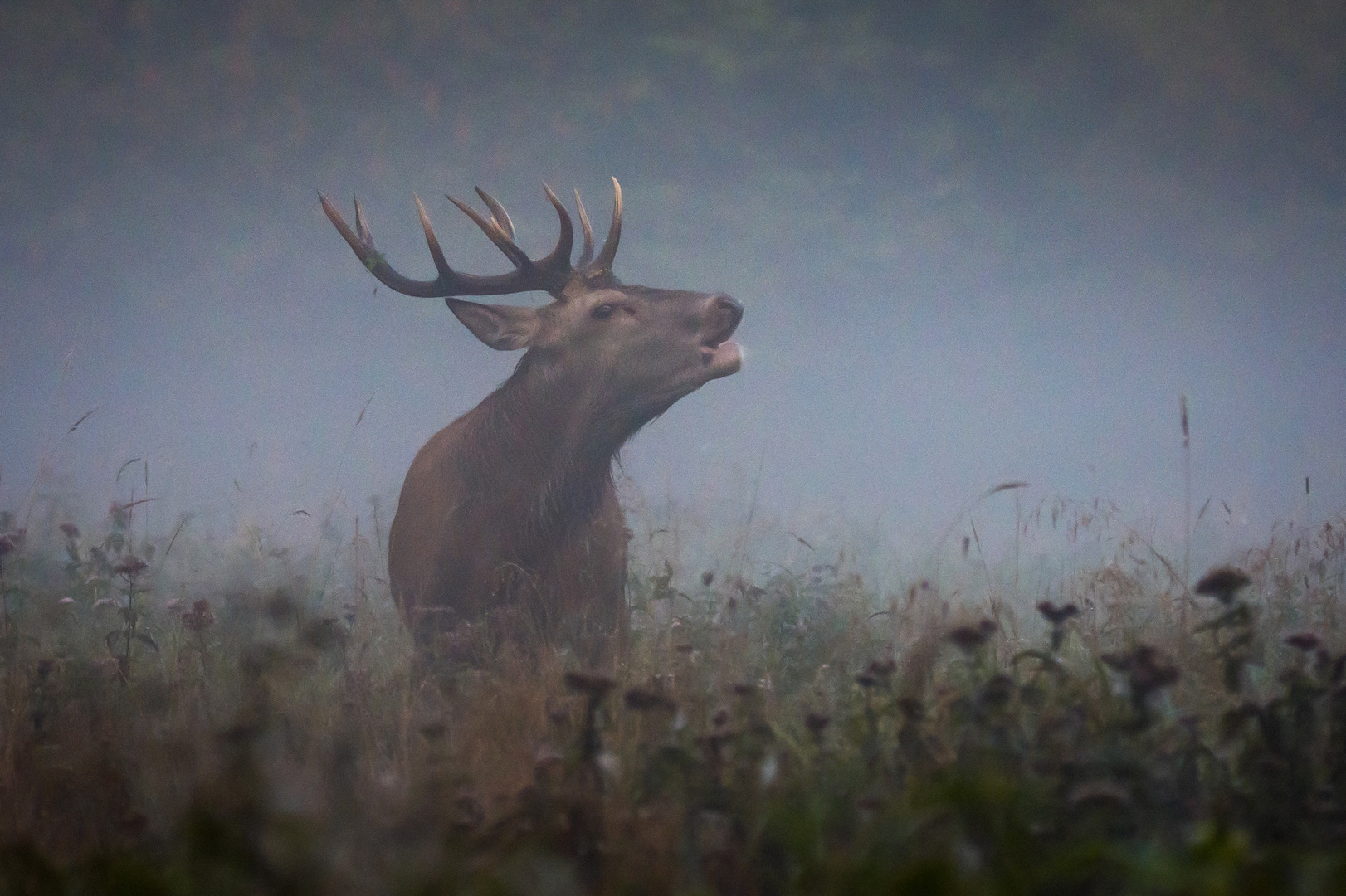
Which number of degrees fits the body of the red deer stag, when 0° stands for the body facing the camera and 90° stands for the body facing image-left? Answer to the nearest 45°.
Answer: approximately 315°
